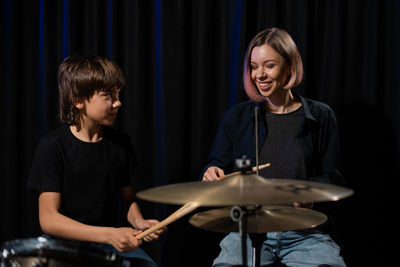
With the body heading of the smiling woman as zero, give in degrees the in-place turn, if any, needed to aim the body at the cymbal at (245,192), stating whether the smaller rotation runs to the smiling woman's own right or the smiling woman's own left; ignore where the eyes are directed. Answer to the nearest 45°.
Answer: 0° — they already face it

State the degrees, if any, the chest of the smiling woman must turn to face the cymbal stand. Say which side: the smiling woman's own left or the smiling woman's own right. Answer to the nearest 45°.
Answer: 0° — they already face it

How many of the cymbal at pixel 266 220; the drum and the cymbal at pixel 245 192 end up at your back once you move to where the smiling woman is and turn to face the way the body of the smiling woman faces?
0

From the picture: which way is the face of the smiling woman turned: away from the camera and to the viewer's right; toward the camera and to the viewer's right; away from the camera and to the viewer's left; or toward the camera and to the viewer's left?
toward the camera and to the viewer's left

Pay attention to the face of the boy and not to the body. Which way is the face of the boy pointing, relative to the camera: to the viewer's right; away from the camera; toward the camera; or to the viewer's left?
to the viewer's right

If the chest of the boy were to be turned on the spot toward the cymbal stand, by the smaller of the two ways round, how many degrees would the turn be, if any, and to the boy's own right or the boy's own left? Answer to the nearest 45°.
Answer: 0° — they already face it

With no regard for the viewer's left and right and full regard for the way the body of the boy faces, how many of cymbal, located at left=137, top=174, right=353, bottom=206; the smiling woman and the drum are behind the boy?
0

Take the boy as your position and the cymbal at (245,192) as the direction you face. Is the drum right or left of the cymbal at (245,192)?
right

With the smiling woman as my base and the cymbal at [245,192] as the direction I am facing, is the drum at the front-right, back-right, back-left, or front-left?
front-right

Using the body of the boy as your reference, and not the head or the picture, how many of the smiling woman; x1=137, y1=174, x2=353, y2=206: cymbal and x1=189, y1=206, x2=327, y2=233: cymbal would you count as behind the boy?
0

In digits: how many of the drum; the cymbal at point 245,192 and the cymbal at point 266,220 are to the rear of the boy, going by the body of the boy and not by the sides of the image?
0

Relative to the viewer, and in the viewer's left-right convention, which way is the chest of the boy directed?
facing the viewer and to the right of the viewer

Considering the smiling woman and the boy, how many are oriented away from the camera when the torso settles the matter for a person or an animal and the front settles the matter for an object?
0

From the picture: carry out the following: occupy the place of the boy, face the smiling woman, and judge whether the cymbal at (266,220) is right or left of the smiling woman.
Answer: right

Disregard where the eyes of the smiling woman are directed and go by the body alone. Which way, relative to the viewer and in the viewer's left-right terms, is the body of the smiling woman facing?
facing the viewer

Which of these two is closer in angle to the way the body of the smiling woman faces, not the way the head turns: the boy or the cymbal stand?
the cymbal stand
